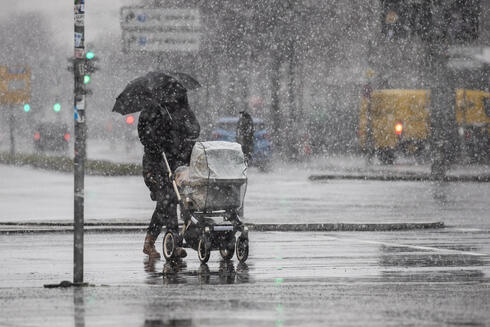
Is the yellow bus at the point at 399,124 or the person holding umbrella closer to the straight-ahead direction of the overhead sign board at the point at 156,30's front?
the person holding umbrella

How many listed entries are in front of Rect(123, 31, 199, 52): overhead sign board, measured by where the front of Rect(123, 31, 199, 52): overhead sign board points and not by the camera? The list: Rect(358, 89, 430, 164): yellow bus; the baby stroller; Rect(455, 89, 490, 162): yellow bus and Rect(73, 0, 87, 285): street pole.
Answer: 2

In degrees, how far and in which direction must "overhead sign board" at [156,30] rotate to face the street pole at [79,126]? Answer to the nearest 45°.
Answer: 0° — it already faces it

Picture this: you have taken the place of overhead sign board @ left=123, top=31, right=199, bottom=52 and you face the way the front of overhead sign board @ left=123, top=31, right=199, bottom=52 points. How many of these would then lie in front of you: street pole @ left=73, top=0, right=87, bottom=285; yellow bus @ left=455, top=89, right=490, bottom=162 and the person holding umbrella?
2

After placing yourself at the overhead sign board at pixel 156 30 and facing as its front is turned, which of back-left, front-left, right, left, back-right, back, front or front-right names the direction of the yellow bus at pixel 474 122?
back-left

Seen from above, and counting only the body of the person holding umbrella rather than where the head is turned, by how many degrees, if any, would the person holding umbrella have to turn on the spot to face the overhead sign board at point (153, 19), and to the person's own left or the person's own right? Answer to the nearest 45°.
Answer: approximately 135° to the person's own left

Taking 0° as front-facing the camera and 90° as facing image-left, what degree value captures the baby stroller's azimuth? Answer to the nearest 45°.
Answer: approximately 315°

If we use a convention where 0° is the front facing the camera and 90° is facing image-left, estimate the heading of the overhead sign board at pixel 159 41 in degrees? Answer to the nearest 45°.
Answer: approximately 0°

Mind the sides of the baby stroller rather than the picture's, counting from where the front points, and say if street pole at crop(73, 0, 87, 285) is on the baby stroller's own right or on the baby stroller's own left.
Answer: on the baby stroller's own right

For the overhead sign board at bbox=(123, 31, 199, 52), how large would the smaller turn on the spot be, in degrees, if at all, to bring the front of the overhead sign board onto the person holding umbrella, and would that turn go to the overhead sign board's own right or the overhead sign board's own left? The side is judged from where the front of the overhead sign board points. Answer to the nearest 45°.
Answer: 0° — it already faces them
